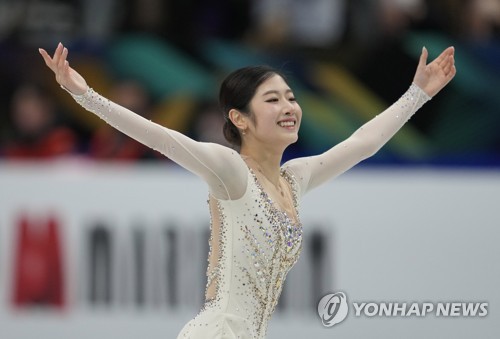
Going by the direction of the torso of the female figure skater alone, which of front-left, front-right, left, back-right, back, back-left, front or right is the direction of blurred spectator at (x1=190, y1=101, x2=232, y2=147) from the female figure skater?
back-left

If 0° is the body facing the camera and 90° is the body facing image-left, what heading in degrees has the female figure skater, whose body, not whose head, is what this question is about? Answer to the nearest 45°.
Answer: approximately 315°

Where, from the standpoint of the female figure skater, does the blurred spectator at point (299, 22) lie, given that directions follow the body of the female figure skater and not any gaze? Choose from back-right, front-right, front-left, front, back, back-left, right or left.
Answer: back-left

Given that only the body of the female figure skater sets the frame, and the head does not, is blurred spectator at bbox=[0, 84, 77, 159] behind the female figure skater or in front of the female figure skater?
behind

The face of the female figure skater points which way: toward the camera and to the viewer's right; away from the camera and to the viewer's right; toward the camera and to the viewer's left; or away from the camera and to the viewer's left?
toward the camera and to the viewer's right

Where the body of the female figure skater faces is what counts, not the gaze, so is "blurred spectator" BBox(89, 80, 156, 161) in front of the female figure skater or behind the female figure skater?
behind
